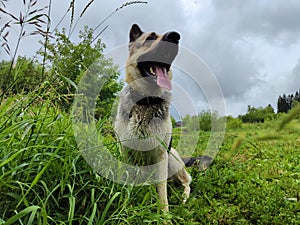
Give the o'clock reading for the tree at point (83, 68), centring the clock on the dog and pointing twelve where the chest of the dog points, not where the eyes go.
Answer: The tree is roughly at 4 o'clock from the dog.
